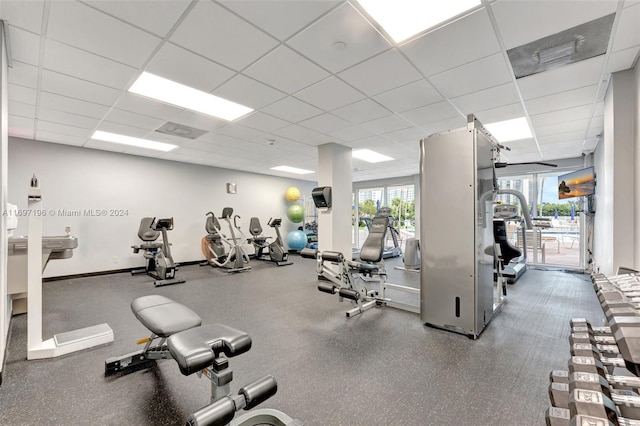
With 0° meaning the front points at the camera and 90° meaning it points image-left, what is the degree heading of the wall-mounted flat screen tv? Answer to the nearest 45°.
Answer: approximately 45°

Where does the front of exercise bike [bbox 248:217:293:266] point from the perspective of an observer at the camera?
facing the viewer and to the right of the viewer

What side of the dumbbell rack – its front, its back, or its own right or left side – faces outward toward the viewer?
left

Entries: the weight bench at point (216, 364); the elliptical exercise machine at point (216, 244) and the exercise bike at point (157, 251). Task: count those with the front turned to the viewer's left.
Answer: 0

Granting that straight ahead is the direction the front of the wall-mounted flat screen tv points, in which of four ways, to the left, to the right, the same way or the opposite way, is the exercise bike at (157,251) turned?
the opposite way

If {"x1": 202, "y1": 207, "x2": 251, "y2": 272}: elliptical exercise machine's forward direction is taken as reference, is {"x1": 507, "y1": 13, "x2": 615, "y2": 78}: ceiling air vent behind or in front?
in front

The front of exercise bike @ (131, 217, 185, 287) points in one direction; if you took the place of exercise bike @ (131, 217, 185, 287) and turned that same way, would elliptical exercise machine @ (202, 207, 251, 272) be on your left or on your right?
on your left

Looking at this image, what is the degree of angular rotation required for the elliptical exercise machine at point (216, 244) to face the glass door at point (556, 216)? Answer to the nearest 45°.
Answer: approximately 45° to its left

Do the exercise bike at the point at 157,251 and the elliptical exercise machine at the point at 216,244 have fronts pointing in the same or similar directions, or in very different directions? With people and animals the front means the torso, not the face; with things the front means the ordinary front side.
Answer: same or similar directions

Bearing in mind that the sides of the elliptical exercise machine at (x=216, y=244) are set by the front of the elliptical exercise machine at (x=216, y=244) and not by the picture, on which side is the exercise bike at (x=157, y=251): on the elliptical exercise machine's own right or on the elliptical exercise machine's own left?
on the elliptical exercise machine's own right

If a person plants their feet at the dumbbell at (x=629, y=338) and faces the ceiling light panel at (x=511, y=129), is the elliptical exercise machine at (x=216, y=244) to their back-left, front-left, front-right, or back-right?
front-left

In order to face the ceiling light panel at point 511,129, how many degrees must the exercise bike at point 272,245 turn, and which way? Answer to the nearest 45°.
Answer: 0° — it already faces it

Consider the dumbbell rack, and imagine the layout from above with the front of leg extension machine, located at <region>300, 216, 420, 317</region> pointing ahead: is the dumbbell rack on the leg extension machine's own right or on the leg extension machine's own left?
on the leg extension machine's own left

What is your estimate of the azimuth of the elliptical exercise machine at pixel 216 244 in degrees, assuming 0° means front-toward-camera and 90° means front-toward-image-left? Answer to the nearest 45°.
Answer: approximately 315°

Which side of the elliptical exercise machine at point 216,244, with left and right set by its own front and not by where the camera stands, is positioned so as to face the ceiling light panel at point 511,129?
front

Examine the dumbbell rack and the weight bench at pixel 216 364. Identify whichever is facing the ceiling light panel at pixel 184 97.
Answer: the dumbbell rack

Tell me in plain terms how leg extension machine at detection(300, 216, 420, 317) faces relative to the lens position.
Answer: facing the viewer and to the left of the viewer
